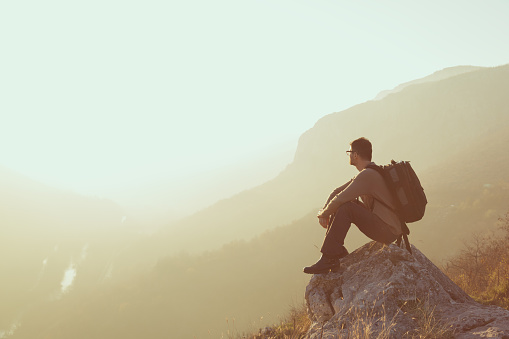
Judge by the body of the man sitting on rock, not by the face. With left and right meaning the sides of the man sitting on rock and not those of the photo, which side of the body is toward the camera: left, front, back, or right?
left
